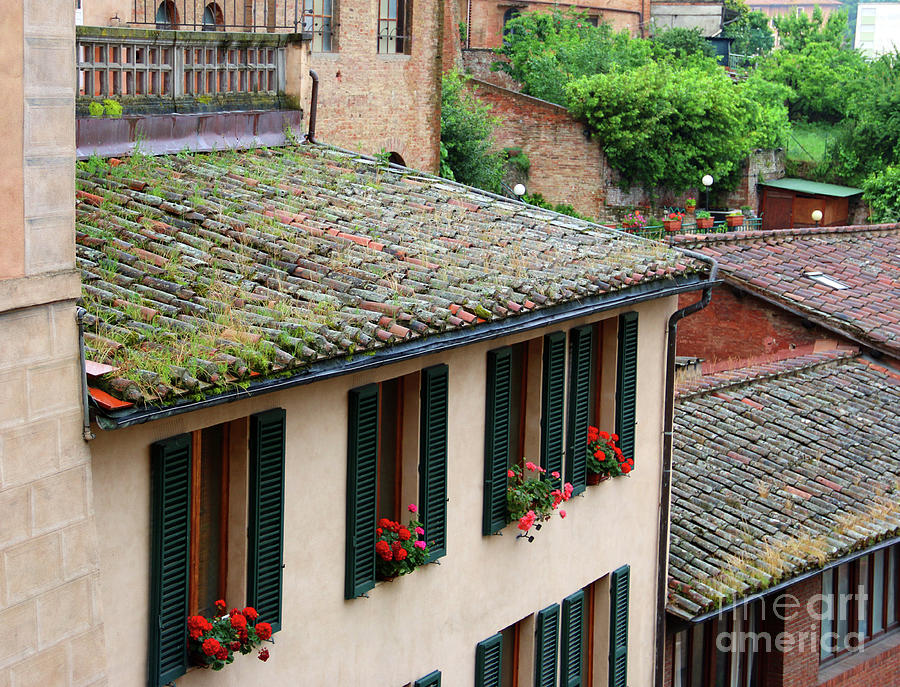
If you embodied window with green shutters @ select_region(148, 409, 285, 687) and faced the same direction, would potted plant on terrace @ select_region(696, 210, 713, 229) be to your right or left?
on your left

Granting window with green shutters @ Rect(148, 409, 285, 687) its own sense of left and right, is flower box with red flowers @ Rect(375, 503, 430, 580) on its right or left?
on its left

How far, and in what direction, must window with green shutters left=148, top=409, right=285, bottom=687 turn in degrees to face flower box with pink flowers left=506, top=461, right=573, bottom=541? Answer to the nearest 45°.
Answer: approximately 90° to its left

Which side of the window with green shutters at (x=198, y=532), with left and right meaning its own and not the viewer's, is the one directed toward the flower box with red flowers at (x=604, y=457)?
left

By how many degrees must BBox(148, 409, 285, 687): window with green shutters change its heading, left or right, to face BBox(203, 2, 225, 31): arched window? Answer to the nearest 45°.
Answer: approximately 135° to its left

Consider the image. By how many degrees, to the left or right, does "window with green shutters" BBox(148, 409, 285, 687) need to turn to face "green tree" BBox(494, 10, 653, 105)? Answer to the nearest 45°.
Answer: approximately 135° to its left

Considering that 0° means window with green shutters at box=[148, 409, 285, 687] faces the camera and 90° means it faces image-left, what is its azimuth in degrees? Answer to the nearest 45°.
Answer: approximately 315°
